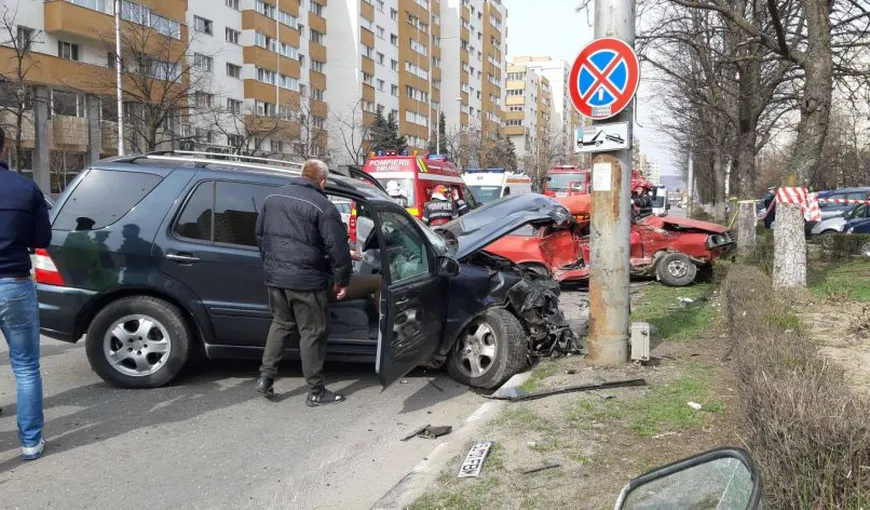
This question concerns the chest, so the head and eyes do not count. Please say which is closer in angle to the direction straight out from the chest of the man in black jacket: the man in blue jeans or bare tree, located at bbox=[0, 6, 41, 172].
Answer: the bare tree

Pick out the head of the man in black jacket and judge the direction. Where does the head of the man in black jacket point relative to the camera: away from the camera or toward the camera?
away from the camera

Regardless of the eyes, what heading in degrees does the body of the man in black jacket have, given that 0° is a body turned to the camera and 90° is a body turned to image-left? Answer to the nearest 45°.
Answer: approximately 225°

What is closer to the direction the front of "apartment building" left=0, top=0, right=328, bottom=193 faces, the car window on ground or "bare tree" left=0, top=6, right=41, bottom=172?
the car window on ground

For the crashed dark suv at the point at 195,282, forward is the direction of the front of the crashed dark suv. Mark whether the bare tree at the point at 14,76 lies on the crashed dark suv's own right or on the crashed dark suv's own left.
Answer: on the crashed dark suv's own left

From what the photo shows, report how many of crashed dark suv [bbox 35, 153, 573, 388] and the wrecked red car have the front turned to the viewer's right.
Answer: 2

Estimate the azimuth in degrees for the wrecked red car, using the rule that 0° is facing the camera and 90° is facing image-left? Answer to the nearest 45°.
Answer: approximately 270°

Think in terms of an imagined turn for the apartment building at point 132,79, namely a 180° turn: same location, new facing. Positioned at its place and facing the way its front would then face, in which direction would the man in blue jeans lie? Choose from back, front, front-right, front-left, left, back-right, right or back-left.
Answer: back-left

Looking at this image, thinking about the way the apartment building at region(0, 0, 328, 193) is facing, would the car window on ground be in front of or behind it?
in front

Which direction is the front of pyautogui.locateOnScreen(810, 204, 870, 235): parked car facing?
to the viewer's left

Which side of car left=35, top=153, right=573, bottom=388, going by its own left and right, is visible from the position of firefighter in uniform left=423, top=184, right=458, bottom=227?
left

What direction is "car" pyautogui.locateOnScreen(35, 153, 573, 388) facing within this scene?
to the viewer's right
